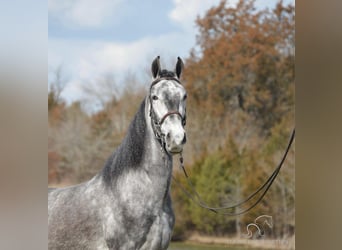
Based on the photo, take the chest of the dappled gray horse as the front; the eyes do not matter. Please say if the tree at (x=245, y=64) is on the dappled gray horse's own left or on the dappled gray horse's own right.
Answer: on the dappled gray horse's own left

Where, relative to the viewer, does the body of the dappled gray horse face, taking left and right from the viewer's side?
facing the viewer and to the right of the viewer
